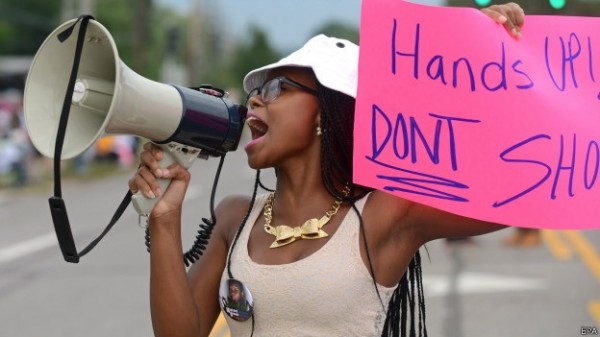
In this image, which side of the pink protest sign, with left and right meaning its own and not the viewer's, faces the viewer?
front
